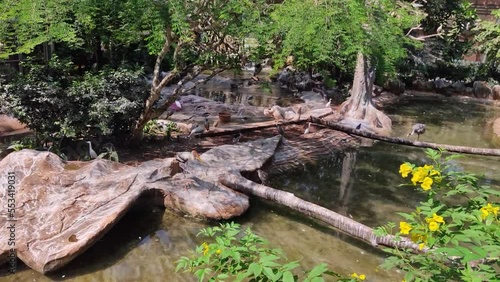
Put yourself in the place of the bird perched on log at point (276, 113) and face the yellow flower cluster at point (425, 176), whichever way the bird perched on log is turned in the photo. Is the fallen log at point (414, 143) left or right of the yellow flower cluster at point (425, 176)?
left

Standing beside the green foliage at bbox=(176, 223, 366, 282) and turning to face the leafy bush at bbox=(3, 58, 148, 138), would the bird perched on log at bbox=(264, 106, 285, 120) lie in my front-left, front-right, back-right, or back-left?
front-right
